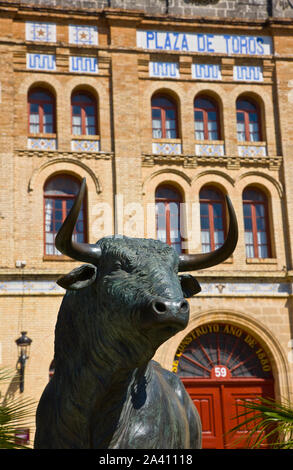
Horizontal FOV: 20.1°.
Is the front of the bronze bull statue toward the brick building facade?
no

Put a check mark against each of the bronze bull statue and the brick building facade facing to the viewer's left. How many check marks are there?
0

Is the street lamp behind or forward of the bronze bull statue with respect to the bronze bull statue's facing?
behind

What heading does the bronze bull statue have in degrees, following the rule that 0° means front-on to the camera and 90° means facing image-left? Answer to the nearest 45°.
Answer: approximately 315°

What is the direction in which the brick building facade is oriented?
toward the camera

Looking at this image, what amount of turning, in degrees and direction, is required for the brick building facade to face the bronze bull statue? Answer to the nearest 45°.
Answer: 0° — it already faces it
